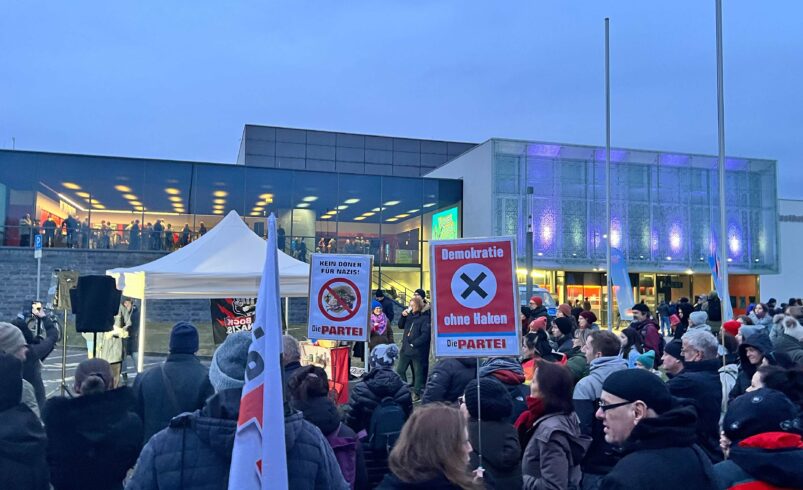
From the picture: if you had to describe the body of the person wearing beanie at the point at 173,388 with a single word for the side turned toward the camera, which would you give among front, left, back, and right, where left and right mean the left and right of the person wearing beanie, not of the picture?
back

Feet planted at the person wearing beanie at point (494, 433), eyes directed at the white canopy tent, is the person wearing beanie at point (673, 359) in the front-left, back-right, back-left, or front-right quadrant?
front-right

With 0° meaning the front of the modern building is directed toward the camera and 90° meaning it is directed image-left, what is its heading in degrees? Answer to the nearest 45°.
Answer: approximately 0°

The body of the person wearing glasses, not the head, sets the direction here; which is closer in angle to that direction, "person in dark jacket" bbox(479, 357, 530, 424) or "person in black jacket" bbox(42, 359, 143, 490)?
the person in black jacket

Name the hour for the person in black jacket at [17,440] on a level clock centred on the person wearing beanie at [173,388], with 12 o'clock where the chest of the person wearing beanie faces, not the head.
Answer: The person in black jacket is roughly at 7 o'clock from the person wearing beanie.

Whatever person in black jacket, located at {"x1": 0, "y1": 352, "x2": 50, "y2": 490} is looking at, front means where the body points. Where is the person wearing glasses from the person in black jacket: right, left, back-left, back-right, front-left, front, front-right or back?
back-right

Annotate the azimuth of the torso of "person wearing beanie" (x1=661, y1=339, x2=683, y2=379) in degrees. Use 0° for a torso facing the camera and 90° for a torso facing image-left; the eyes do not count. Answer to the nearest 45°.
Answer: approximately 90°

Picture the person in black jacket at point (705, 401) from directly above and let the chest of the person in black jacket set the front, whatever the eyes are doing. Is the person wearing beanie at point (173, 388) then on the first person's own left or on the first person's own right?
on the first person's own left

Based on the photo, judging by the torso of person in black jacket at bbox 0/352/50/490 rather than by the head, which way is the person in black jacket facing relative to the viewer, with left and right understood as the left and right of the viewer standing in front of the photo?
facing away from the viewer

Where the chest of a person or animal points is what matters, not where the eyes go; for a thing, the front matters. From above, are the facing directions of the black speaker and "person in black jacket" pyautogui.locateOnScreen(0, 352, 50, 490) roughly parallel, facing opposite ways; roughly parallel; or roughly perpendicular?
roughly parallel, facing opposite ways

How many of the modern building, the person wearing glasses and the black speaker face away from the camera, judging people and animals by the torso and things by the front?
0

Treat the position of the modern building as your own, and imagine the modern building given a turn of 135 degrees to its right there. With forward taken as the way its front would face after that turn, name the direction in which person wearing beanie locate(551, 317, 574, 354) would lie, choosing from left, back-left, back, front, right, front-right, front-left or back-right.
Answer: back-left

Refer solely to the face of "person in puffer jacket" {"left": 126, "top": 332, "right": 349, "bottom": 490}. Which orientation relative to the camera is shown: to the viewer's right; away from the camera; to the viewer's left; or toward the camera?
away from the camera

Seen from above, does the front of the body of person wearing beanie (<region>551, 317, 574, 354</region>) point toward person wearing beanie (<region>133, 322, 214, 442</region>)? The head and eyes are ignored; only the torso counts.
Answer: no

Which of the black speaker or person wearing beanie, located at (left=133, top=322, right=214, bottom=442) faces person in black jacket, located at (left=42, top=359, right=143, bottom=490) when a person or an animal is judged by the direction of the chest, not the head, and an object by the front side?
the black speaker

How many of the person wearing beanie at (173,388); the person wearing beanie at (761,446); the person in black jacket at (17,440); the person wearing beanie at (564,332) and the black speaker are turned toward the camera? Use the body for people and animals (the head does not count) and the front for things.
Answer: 1

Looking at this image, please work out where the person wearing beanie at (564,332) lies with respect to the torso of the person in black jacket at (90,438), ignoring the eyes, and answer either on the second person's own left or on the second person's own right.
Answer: on the second person's own right

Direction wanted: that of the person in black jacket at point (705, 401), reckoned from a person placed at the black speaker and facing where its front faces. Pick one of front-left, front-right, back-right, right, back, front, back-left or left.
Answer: front-left

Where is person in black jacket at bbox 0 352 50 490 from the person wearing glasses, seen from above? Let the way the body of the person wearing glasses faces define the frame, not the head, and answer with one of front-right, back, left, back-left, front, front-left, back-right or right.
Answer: front

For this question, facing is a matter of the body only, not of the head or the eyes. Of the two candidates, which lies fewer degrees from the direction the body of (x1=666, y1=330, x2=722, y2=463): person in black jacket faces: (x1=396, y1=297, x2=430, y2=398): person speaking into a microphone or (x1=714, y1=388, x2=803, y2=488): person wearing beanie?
the person speaking into a microphone

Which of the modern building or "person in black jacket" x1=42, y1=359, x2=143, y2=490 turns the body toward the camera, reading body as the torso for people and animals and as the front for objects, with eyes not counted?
the modern building
